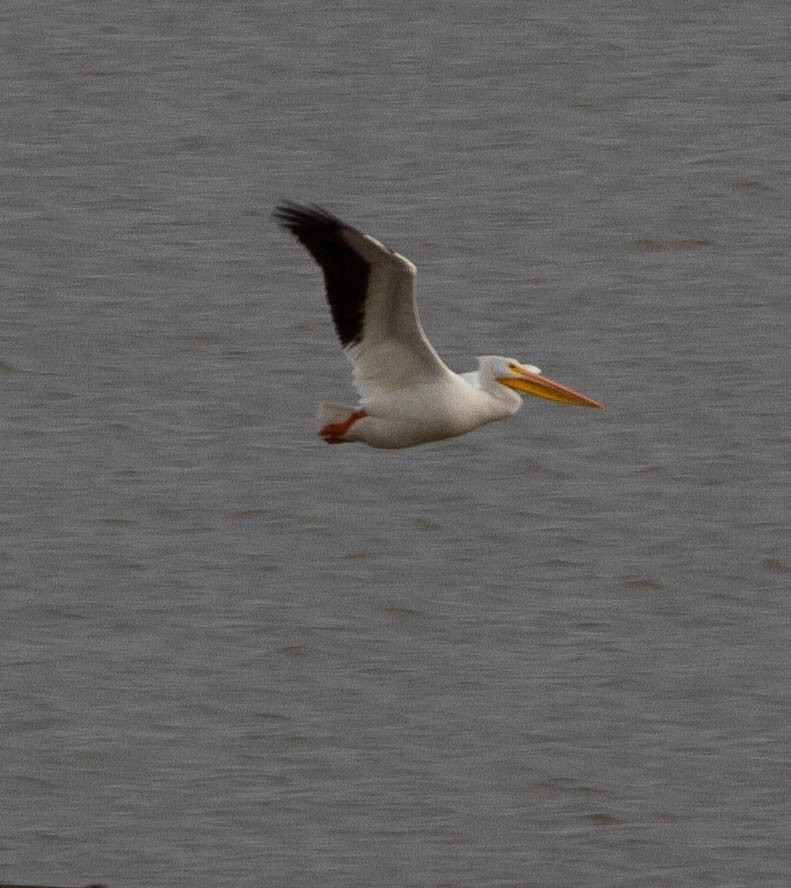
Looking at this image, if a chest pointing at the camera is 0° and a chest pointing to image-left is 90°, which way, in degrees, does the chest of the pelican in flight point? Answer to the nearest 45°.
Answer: approximately 270°
